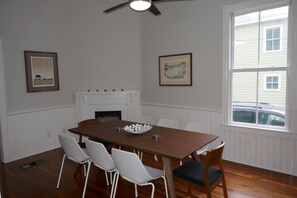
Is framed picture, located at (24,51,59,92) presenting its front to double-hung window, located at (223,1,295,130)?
yes

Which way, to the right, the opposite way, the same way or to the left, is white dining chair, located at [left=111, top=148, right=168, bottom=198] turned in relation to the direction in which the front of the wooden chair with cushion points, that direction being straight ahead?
to the right

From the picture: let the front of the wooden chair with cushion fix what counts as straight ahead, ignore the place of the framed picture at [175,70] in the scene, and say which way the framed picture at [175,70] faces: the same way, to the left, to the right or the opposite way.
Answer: to the left

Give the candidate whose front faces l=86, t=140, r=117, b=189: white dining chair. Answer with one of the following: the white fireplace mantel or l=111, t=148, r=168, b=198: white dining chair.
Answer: the white fireplace mantel

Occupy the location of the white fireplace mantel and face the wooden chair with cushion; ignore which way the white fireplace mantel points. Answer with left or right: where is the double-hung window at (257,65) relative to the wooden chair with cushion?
left

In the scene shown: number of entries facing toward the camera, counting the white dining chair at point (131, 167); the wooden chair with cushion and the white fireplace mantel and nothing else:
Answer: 1

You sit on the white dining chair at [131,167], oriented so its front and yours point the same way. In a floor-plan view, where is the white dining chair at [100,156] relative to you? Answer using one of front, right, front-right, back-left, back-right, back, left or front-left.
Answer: left

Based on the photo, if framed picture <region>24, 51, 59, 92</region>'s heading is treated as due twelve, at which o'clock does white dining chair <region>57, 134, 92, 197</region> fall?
The white dining chair is roughly at 1 o'clock from the framed picture.

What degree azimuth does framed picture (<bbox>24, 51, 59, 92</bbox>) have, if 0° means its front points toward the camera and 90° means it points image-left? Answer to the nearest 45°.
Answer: approximately 315°

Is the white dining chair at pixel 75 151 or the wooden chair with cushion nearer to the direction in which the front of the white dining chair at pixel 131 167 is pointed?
the wooden chair with cushion

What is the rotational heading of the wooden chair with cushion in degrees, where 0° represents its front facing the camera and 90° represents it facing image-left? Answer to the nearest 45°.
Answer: approximately 135°

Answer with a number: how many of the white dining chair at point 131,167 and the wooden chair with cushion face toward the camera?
0

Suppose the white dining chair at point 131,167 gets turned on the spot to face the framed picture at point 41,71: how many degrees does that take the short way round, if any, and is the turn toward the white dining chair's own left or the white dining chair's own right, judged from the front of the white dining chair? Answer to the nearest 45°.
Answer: approximately 90° to the white dining chair's own left

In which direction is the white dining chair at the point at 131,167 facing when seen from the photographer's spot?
facing away from the viewer and to the right of the viewer

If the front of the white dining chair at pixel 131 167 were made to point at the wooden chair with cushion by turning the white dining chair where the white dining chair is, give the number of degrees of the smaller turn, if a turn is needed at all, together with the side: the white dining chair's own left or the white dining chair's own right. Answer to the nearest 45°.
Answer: approximately 45° to the white dining chair's own right
